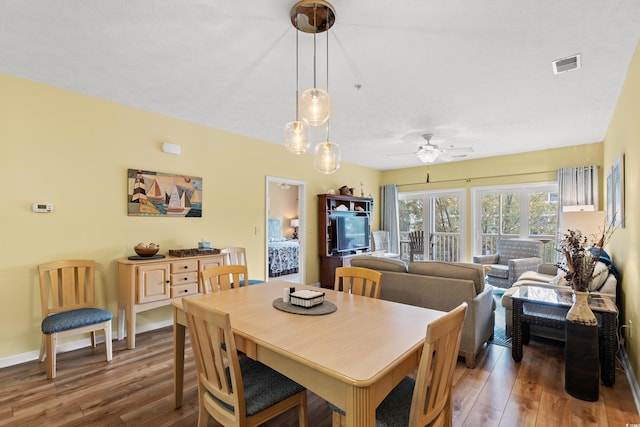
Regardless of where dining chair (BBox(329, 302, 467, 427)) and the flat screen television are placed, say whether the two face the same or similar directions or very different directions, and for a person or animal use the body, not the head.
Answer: very different directions

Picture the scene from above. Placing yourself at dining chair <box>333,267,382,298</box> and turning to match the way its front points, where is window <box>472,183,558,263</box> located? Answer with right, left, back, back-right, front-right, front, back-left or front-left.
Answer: back

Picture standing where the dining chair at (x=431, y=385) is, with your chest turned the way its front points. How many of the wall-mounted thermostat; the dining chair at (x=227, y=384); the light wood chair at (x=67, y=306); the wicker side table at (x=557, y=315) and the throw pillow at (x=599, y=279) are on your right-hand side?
2

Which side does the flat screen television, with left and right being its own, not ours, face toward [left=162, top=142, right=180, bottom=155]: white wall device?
right

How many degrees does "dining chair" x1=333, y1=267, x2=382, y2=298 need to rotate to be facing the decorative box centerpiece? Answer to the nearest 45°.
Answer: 0° — it already faces it

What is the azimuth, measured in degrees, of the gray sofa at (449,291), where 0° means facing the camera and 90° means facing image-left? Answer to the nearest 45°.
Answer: approximately 225°

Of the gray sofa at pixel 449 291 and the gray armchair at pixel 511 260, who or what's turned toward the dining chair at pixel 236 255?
the gray armchair

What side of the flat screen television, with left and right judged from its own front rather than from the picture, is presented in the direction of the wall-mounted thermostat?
right

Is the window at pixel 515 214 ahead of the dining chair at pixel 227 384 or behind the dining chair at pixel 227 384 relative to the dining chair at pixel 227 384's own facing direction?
ahead

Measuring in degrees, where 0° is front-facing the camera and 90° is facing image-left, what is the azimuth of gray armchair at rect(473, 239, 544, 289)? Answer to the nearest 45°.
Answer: approximately 45°

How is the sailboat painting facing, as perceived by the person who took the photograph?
facing the viewer and to the right of the viewer

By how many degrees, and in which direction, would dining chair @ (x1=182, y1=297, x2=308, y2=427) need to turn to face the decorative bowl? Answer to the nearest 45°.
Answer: approximately 90° to its left
